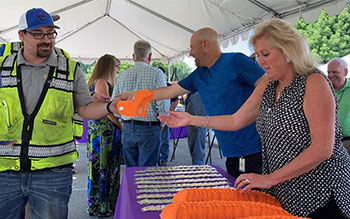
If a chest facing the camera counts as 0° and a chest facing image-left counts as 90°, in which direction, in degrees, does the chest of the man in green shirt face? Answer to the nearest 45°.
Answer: approximately 45°

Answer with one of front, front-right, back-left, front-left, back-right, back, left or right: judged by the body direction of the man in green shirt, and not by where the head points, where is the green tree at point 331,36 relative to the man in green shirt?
back-right

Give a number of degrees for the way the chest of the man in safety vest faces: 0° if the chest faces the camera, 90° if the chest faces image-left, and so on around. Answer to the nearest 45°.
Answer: approximately 0°

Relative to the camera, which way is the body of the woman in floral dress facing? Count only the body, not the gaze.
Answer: to the viewer's right

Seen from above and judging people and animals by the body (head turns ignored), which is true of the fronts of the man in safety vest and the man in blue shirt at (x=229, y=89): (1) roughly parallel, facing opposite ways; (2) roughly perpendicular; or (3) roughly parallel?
roughly perpendicular

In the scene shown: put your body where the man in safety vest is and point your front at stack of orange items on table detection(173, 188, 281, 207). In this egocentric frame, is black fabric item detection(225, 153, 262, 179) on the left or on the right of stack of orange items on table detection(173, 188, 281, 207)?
left

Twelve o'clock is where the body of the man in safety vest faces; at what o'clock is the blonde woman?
The blonde woman is roughly at 10 o'clock from the man in safety vest.

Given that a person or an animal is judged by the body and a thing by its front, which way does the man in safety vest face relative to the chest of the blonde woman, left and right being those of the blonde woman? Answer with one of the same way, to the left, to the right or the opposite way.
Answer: to the left

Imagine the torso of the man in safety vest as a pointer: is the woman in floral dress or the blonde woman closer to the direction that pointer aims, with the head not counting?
the blonde woman
